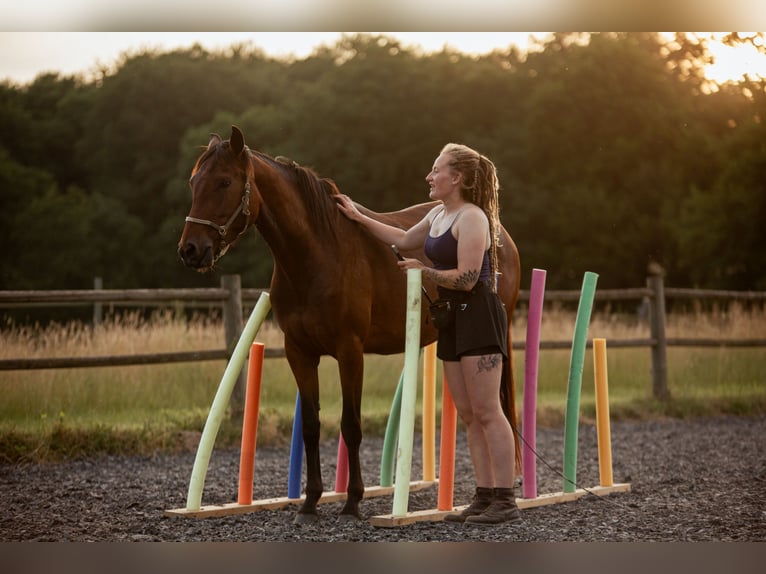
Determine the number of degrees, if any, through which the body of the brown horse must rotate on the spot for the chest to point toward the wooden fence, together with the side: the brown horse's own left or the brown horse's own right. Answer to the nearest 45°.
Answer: approximately 135° to the brown horse's own right

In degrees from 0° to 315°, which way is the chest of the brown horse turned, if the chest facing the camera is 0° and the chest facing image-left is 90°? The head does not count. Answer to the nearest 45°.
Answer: approximately 45°

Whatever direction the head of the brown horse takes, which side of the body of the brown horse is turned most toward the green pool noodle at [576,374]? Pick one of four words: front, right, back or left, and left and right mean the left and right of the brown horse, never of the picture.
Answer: back

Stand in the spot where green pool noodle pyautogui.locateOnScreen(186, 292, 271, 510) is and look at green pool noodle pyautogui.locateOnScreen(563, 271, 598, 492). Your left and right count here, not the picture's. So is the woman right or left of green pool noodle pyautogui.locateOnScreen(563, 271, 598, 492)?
right

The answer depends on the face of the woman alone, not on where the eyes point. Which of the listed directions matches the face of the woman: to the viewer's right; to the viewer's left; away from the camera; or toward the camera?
to the viewer's left

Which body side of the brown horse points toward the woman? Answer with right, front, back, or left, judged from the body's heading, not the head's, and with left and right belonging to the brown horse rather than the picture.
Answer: left

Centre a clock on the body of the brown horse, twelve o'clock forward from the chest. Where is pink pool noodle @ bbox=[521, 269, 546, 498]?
The pink pool noodle is roughly at 7 o'clock from the brown horse.
